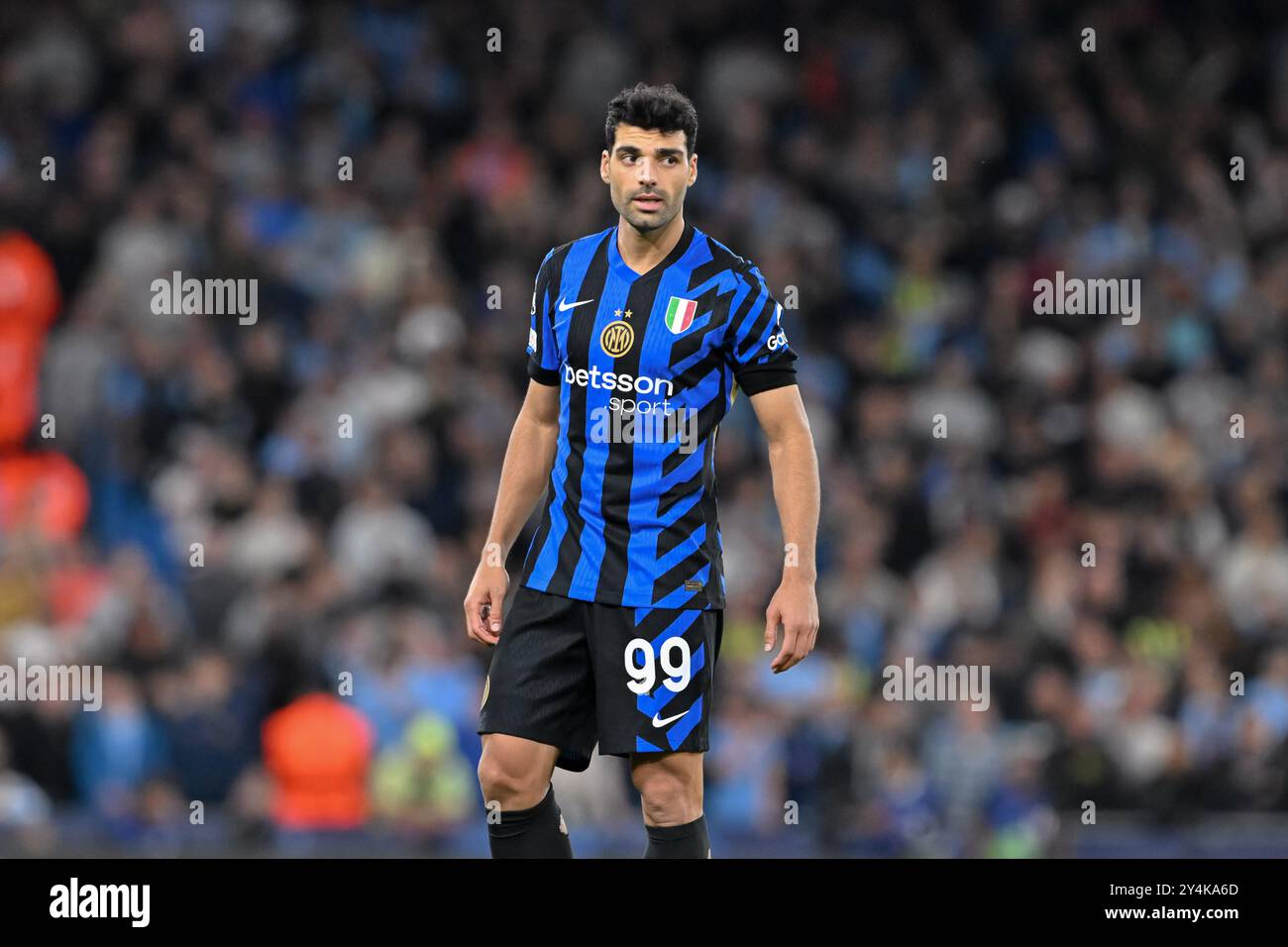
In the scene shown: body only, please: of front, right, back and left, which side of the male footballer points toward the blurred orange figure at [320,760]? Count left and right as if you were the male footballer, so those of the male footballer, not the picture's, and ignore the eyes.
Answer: back

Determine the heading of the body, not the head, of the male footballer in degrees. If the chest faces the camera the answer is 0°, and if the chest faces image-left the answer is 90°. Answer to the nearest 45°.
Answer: approximately 0°
